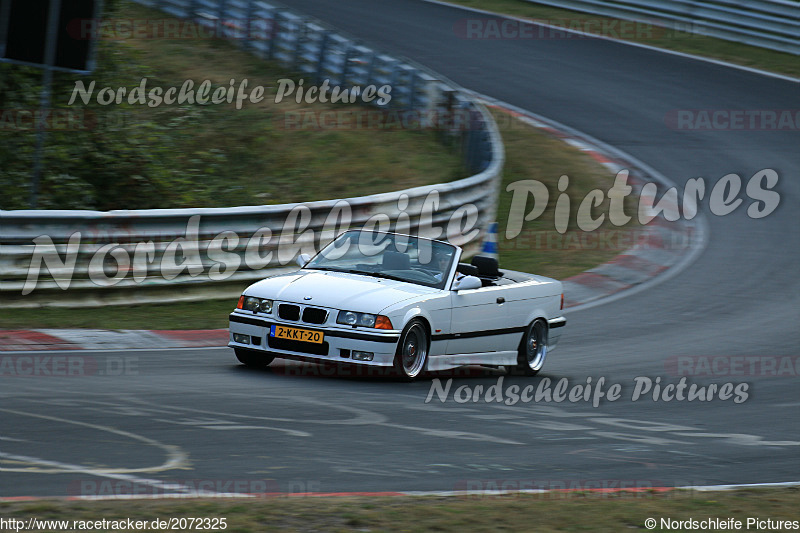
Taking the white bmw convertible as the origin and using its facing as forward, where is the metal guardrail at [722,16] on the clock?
The metal guardrail is roughly at 5 o'clock from the white bmw convertible.

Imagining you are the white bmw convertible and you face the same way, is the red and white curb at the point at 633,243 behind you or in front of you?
behind

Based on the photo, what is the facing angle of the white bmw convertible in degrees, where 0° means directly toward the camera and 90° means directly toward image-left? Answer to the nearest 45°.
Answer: approximately 45°

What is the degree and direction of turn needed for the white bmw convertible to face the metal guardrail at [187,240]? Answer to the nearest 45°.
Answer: approximately 90° to its right
